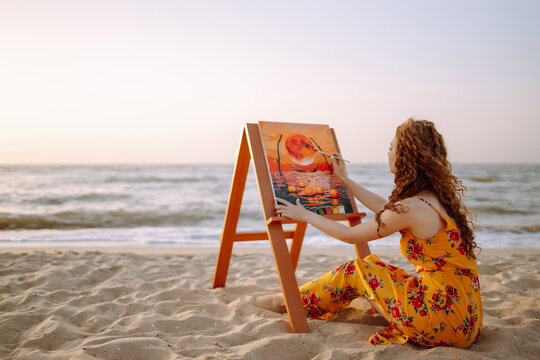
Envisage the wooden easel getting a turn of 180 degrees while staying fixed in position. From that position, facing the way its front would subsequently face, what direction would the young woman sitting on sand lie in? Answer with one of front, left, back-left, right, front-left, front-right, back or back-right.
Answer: back

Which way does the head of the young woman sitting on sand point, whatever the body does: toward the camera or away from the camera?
away from the camera

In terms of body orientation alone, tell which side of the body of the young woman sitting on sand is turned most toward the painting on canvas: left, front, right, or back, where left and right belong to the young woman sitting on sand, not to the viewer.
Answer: front

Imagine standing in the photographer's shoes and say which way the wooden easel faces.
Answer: facing the viewer and to the right of the viewer

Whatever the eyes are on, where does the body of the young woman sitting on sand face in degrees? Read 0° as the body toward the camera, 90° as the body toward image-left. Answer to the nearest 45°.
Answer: approximately 135°
